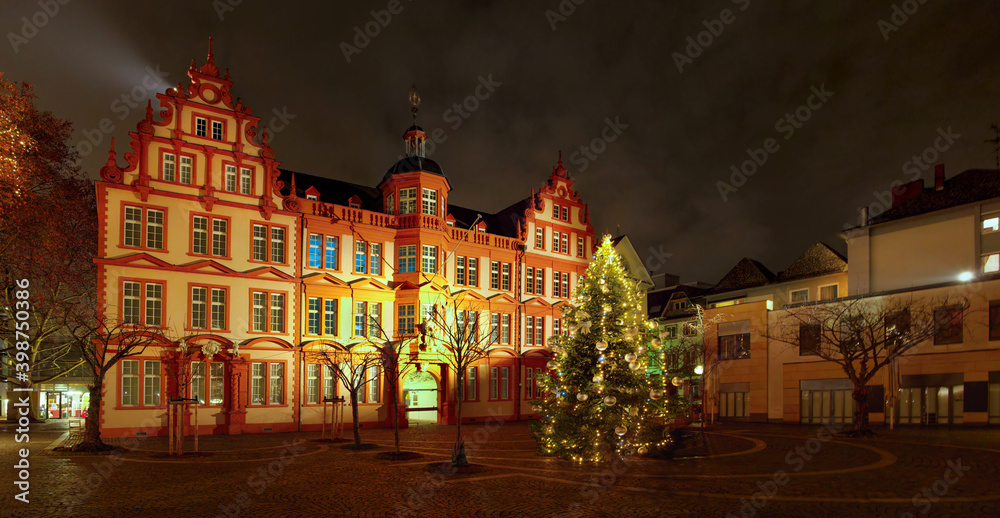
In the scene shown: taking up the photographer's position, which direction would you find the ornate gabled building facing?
facing the viewer and to the right of the viewer

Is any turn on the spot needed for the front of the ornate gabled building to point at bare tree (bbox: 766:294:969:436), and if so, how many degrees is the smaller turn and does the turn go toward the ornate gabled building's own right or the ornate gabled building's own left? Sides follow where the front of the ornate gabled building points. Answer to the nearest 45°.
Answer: approximately 45° to the ornate gabled building's own left

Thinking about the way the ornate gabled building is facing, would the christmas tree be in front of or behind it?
in front
